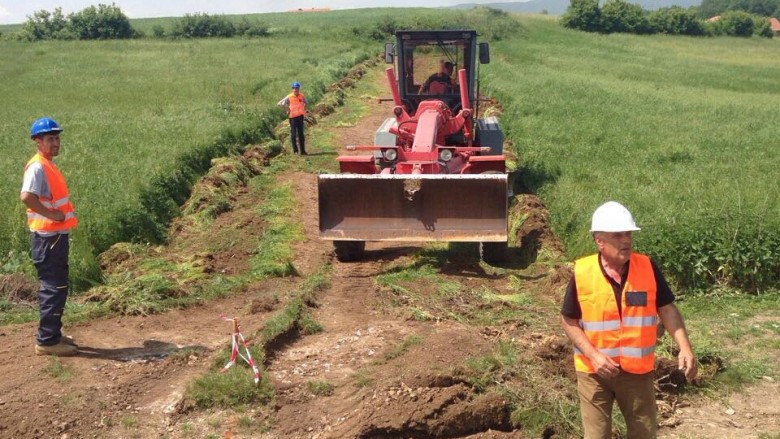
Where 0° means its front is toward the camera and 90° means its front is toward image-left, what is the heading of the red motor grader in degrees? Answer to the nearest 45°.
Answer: approximately 0°

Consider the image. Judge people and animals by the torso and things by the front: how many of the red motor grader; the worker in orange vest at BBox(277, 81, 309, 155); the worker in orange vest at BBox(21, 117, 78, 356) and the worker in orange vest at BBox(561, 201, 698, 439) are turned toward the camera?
3

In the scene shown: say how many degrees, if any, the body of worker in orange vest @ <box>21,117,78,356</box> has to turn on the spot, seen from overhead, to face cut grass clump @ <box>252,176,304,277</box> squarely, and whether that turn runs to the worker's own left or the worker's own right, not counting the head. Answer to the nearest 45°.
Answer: approximately 45° to the worker's own left

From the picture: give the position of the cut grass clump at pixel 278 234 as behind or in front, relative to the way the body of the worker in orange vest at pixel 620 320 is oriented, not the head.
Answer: behind

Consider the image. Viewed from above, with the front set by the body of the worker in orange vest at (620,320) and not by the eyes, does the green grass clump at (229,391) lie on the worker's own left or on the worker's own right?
on the worker's own right

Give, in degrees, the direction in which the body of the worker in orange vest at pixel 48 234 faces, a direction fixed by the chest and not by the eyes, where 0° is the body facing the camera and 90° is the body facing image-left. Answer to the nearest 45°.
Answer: approximately 270°

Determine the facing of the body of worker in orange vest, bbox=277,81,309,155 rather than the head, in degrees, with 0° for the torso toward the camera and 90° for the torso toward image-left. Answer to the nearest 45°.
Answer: approximately 0°

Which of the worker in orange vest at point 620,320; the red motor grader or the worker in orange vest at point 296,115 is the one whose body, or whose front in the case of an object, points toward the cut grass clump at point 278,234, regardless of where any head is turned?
the worker in orange vest at point 296,115

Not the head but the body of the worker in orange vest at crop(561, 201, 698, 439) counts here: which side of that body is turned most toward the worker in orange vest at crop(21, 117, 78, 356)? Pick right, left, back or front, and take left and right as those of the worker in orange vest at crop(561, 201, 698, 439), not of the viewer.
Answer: right
